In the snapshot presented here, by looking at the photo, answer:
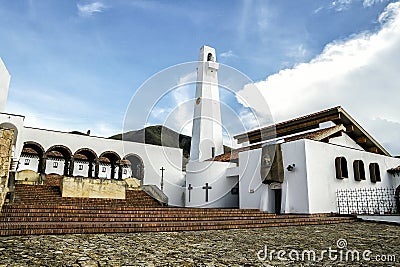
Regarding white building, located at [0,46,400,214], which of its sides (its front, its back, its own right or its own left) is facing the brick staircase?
front

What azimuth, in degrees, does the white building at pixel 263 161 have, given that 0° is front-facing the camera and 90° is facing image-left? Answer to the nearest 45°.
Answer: approximately 45°
